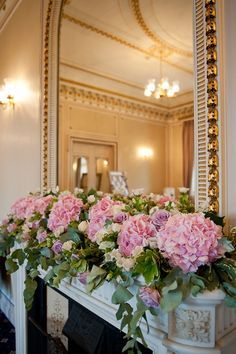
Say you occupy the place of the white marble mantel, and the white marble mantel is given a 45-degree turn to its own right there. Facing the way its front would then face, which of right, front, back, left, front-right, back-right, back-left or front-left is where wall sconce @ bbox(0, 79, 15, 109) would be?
front-right

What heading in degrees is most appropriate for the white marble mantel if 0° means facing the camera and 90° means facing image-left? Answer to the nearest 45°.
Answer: approximately 45°

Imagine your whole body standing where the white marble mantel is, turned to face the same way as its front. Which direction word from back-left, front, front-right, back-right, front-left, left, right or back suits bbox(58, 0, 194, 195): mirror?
back-right

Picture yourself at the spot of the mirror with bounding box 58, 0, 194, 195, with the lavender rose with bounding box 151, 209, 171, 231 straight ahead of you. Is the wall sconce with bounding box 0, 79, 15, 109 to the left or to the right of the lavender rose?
right
